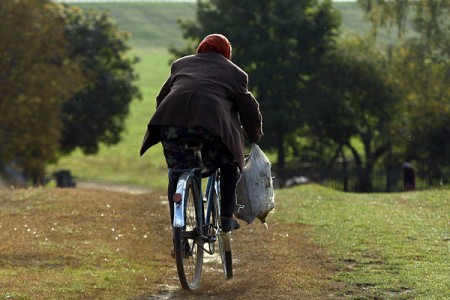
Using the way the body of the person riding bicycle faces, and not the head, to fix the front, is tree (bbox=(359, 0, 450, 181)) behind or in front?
in front

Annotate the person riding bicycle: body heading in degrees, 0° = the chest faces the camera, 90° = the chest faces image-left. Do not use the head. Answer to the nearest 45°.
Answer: approximately 180°

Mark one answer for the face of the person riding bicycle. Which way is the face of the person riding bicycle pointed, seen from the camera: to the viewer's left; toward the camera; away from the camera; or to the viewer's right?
away from the camera

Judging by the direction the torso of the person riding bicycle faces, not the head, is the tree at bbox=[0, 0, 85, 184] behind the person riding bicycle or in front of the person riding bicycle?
in front
